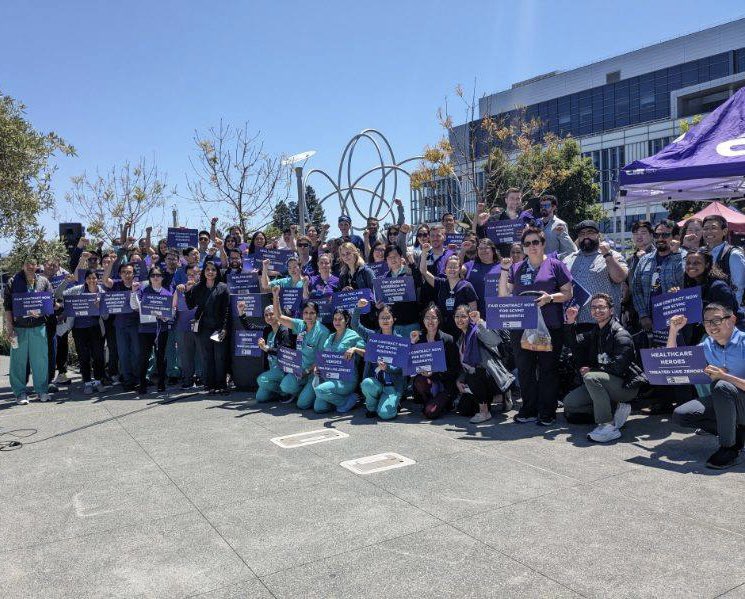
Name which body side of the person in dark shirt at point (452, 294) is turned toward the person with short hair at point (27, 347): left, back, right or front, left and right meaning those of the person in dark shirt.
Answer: right

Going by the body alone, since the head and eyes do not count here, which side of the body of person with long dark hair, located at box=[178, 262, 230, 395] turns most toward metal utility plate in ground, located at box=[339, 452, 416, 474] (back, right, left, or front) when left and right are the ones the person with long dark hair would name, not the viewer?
front

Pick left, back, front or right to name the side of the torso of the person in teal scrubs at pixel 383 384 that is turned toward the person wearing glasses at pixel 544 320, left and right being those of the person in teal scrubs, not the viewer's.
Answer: left

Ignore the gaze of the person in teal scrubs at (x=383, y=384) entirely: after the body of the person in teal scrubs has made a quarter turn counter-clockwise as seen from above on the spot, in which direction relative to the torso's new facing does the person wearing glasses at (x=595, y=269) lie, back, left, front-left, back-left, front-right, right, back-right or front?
front

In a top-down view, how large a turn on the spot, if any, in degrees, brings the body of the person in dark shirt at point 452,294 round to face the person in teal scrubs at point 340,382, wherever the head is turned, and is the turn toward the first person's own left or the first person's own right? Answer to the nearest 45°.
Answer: approximately 90° to the first person's own right

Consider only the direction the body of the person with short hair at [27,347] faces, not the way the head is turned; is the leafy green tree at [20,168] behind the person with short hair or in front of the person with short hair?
behind

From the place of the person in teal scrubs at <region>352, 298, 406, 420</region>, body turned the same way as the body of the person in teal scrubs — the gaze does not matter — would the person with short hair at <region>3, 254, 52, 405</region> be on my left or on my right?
on my right

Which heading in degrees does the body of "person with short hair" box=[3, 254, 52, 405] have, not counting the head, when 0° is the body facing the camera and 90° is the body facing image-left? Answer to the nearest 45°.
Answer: approximately 0°

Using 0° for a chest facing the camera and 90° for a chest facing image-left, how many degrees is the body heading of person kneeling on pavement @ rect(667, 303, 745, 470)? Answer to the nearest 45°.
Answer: approximately 45°
